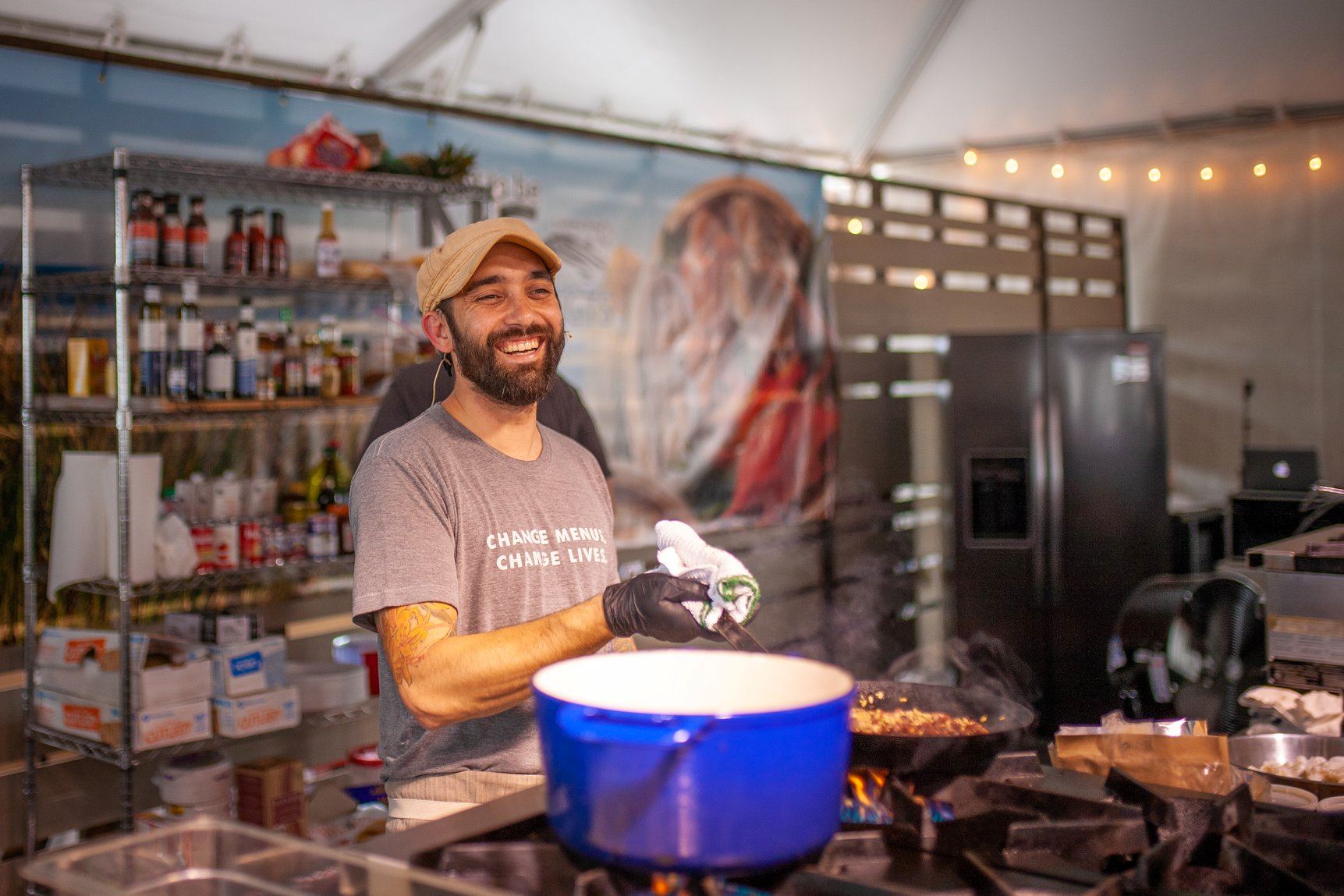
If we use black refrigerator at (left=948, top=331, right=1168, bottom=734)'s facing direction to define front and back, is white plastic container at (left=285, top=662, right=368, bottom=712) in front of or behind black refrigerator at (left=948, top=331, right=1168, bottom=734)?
in front

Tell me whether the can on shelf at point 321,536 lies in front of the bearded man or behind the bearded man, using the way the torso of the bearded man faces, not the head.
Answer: behind

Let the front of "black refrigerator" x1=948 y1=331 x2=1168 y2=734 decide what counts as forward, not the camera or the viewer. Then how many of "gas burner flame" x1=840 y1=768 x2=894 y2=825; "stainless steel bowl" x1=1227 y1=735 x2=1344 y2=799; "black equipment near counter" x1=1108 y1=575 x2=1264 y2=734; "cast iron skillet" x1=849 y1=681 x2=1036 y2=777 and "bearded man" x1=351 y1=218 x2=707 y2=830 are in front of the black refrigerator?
5

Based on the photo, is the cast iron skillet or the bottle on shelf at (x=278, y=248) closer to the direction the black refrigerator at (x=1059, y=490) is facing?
the cast iron skillet

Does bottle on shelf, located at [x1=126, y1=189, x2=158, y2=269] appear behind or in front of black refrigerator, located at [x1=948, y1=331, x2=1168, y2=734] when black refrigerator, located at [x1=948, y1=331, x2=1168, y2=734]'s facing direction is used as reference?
in front

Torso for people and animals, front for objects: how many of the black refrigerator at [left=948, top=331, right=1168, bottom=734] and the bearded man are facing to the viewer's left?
0

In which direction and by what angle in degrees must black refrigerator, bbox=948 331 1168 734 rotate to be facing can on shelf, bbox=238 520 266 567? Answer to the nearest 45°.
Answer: approximately 45° to its right

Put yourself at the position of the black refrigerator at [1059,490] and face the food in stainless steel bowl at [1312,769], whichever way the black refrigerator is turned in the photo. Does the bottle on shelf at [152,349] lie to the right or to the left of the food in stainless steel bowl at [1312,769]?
right

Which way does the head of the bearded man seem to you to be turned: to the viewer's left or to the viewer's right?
to the viewer's right

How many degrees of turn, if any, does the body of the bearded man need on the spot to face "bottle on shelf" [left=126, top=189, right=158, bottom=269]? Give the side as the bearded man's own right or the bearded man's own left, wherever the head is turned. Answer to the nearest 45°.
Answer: approximately 180°

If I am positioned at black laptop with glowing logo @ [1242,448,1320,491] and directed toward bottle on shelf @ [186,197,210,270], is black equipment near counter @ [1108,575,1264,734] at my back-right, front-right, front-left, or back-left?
front-left

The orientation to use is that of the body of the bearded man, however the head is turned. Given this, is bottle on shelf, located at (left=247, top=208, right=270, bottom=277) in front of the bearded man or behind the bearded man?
behind

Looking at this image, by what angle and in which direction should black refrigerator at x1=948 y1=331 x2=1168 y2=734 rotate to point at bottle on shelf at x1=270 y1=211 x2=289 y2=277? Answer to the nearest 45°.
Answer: approximately 45° to its right

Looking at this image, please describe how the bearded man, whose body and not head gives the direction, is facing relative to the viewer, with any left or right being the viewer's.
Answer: facing the viewer and to the right of the viewer

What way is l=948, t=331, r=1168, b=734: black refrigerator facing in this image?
toward the camera
